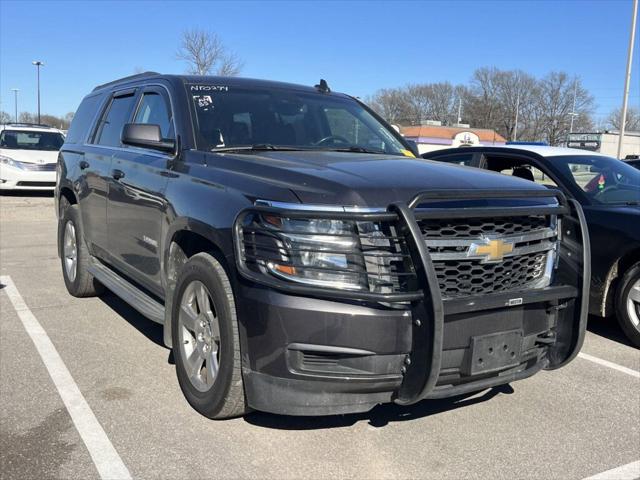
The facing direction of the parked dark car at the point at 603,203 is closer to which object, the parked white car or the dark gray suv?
the dark gray suv

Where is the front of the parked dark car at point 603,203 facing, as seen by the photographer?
facing the viewer and to the right of the viewer

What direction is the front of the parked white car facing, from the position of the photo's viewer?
facing the viewer

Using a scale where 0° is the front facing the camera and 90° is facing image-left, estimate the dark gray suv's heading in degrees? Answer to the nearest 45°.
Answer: approximately 315°

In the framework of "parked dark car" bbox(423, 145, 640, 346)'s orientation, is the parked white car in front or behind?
behind

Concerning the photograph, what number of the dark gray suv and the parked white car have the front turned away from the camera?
0

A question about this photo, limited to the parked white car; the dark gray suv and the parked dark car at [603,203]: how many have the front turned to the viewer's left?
0

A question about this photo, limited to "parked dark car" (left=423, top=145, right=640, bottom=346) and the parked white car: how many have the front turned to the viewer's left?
0

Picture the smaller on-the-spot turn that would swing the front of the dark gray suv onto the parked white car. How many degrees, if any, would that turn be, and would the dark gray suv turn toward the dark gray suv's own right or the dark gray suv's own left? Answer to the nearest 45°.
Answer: approximately 180°

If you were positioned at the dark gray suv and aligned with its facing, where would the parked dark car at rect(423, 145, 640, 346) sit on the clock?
The parked dark car is roughly at 9 o'clock from the dark gray suv.

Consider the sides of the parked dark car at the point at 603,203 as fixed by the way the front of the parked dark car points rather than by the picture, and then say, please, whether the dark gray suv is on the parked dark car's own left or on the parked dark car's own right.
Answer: on the parked dark car's own right
